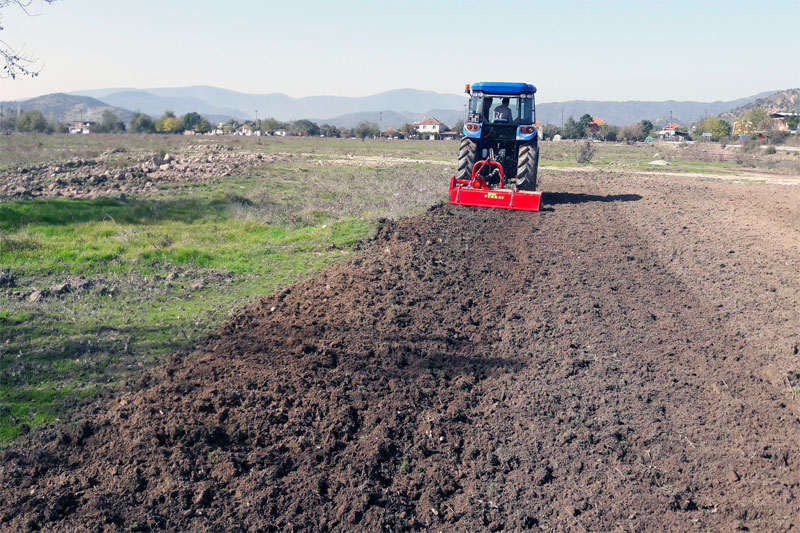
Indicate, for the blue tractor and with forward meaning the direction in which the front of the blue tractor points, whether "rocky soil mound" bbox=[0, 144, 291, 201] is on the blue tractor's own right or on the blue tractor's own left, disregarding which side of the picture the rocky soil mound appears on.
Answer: on the blue tractor's own left

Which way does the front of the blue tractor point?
away from the camera
